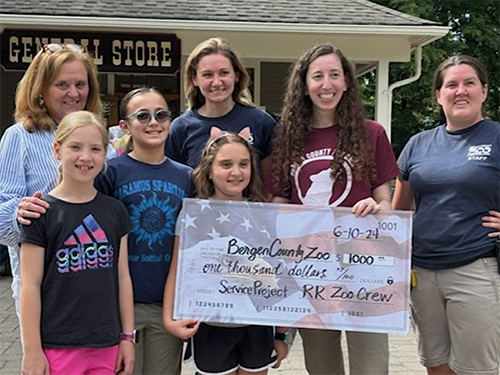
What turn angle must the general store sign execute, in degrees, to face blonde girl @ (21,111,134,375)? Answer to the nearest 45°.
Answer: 0° — it already faces them

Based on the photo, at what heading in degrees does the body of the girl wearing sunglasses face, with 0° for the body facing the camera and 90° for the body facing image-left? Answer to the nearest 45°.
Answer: approximately 0°

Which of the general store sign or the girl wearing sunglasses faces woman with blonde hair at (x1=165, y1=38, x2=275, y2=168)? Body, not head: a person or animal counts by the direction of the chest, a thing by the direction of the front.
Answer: the general store sign

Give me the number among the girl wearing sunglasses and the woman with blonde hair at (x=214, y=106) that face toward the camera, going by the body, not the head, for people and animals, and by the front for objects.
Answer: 2

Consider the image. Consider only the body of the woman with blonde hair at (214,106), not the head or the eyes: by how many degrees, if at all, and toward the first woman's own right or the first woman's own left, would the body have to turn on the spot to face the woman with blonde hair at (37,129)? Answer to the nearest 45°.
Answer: approximately 45° to the first woman's own right

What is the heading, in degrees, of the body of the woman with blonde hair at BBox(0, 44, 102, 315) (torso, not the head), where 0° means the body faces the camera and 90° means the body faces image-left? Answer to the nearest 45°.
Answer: approximately 315°

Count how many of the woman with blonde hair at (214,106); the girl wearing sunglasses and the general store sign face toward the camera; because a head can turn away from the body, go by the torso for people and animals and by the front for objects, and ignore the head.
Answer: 3

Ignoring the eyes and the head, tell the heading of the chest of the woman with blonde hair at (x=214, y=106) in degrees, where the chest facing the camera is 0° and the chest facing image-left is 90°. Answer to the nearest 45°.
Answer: approximately 0°

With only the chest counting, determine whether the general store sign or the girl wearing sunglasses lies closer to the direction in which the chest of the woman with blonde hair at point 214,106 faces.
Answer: the girl wearing sunglasses

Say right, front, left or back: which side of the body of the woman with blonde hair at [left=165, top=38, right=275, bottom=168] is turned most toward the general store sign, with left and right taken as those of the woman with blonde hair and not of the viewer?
back

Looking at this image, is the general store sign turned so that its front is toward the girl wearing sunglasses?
yes

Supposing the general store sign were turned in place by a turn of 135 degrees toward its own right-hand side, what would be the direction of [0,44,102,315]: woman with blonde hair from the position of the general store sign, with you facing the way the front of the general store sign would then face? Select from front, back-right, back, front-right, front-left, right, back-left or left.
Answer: back-left
